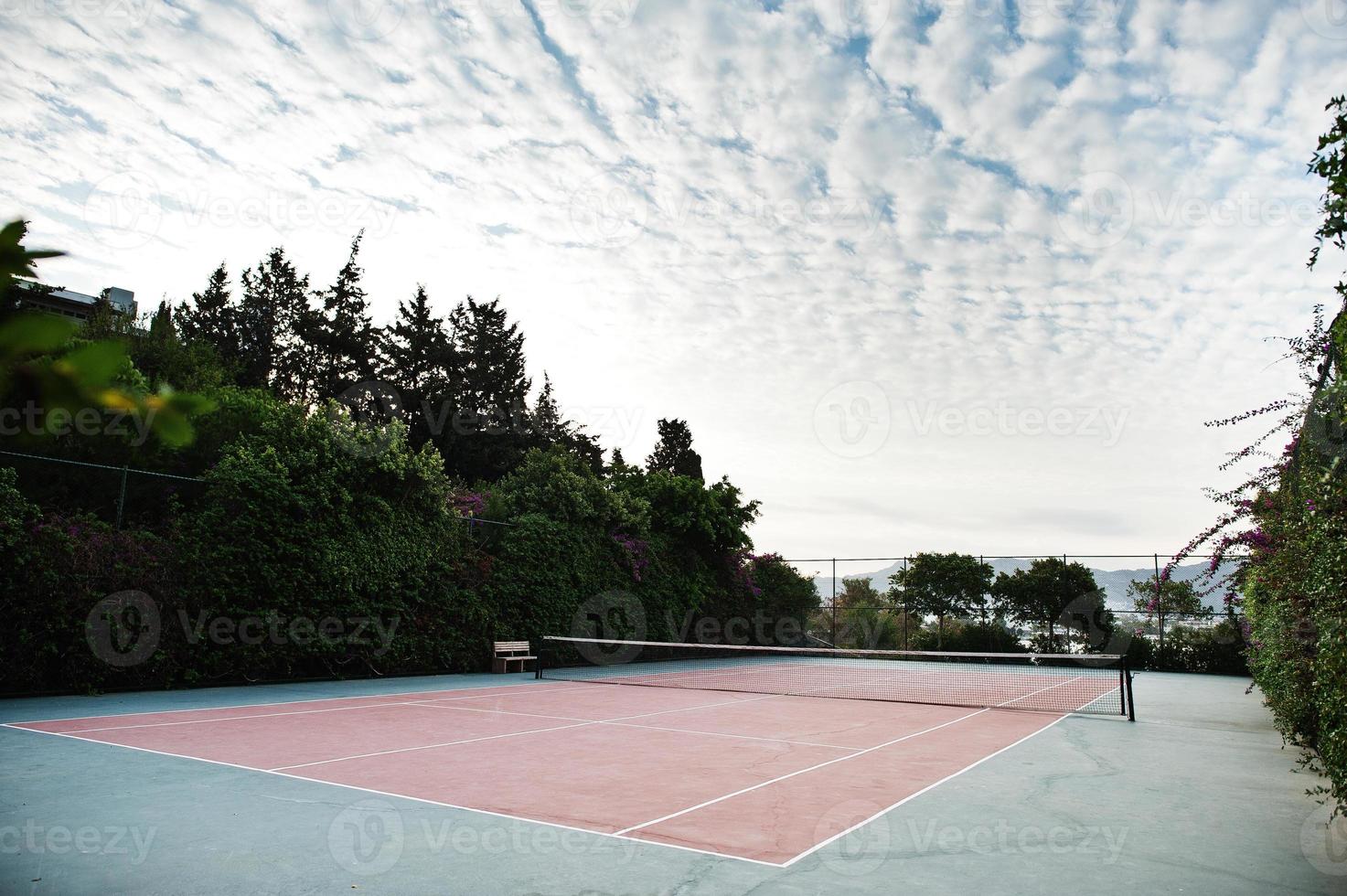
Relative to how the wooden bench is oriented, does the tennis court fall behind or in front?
in front

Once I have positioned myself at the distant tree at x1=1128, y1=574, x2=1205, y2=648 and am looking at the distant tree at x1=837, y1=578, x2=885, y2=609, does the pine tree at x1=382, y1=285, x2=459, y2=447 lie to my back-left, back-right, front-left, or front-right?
front-left

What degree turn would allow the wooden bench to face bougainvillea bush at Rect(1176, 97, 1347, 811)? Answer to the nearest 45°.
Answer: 0° — it already faces it

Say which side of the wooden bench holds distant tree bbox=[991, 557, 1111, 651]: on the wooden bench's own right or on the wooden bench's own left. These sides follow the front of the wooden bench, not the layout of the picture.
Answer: on the wooden bench's own left

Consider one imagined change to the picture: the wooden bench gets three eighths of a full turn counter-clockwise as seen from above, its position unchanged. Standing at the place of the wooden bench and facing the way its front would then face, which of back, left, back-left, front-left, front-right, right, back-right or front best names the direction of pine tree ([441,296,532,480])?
front

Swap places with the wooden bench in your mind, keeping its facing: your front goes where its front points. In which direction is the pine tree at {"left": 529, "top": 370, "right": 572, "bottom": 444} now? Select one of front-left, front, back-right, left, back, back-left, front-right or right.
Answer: back-left

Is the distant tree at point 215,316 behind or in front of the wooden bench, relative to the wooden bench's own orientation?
behind

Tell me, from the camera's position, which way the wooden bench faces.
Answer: facing the viewer and to the right of the viewer

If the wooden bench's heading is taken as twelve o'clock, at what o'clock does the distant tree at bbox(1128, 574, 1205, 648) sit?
The distant tree is roughly at 10 o'clock from the wooden bench.

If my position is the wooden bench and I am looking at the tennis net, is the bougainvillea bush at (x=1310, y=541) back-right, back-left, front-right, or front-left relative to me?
front-right

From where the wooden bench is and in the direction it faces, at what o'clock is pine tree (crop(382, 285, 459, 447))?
The pine tree is roughly at 7 o'clock from the wooden bench.

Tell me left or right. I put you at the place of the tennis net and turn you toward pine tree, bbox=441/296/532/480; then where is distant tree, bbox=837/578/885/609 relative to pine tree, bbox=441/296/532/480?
right

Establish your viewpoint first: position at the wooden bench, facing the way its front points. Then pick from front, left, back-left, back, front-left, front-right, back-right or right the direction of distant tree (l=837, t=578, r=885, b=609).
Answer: left
